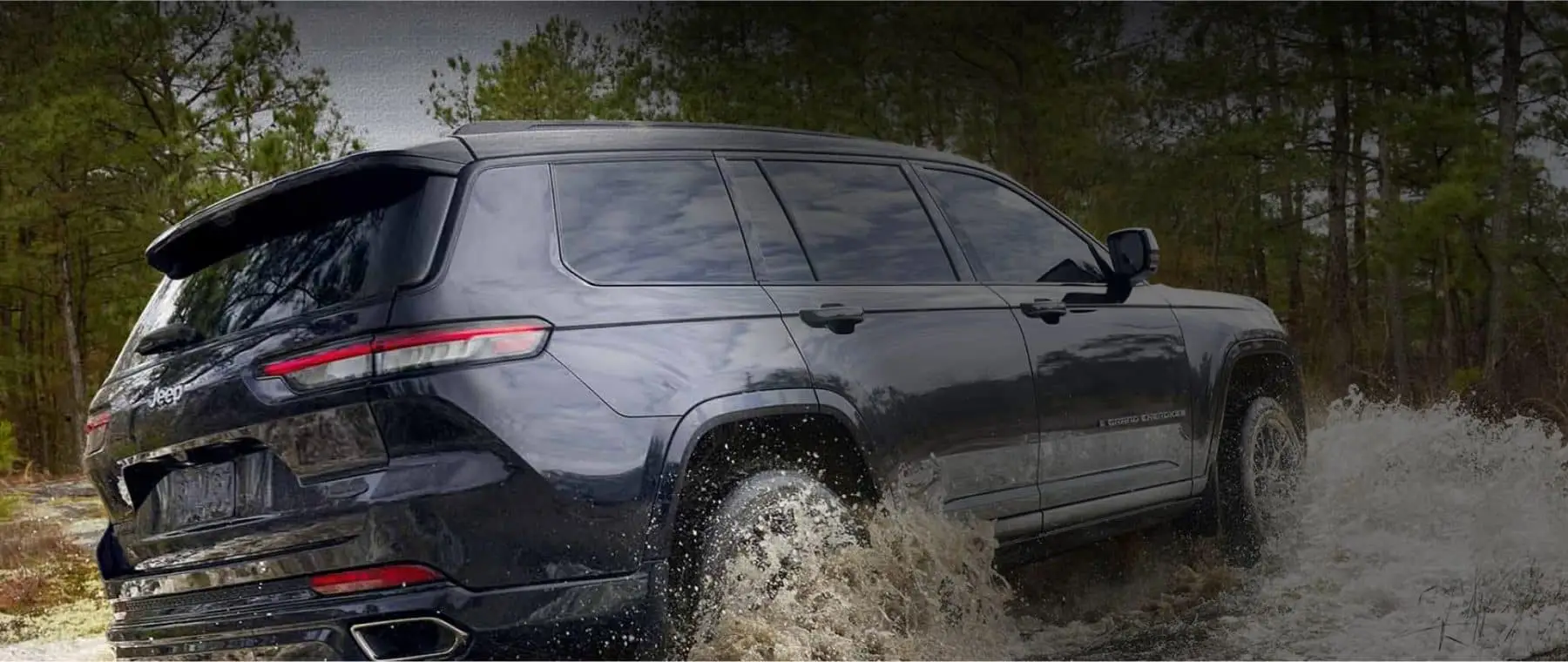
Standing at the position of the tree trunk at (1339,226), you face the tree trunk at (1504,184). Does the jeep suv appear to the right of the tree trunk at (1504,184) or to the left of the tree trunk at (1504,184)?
right

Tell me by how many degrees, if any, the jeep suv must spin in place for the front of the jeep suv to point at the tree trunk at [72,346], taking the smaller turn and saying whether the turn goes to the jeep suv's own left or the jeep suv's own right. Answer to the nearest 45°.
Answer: approximately 90° to the jeep suv's own left

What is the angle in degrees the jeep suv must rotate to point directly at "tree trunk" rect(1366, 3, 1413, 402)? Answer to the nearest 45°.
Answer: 0° — it already faces it

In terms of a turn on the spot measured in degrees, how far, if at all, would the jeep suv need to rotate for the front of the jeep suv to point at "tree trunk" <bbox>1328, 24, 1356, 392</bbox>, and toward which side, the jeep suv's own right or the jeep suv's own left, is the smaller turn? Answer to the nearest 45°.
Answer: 0° — it already faces it

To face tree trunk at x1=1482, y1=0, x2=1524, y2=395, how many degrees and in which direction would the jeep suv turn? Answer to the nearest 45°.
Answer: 0° — it already faces it

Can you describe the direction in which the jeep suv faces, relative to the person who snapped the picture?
facing away from the viewer and to the right of the viewer

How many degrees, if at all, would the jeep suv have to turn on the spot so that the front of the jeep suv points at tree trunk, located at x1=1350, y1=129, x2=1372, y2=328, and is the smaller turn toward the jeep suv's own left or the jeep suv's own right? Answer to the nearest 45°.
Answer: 0° — it already faces it
